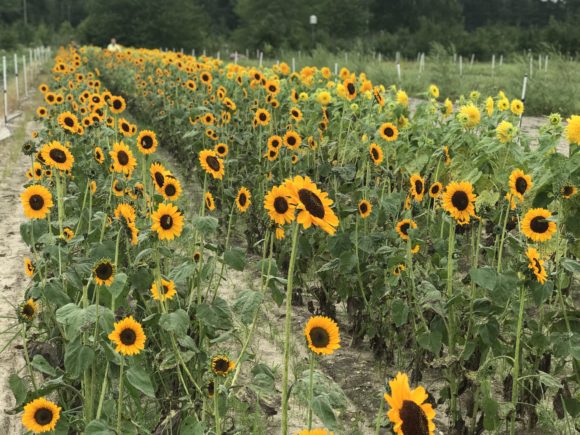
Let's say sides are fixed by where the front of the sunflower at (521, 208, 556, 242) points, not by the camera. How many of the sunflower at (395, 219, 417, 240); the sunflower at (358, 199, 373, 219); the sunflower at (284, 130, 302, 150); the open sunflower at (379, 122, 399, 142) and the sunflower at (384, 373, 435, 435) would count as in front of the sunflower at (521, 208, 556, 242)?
1

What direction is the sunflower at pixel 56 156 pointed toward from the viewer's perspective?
toward the camera

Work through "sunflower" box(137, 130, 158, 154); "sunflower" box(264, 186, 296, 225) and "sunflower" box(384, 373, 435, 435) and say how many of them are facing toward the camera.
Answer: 3

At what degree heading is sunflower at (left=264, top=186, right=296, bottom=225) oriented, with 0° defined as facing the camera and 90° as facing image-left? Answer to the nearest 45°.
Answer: approximately 0°

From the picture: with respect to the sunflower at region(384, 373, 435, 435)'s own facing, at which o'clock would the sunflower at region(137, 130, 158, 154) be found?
the sunflower at region(137, 130, 158, 154) is roughly at 5 o'clock from the sunflower at region(384, 373, 435, 435).

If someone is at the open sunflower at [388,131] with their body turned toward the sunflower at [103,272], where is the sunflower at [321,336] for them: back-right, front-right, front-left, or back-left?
front-left

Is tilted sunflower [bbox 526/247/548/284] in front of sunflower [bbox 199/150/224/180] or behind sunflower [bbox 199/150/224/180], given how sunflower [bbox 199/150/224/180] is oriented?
in front

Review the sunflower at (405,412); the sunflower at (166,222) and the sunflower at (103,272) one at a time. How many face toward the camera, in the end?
3

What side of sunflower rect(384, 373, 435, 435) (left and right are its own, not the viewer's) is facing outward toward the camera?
front

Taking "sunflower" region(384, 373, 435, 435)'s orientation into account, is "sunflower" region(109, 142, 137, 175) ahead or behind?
behind

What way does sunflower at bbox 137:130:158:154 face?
toward the camera

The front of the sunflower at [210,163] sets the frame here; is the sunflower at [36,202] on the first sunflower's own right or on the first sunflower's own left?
on the first sunflower's own right

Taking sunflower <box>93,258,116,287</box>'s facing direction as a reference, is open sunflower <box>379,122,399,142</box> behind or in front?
behind
